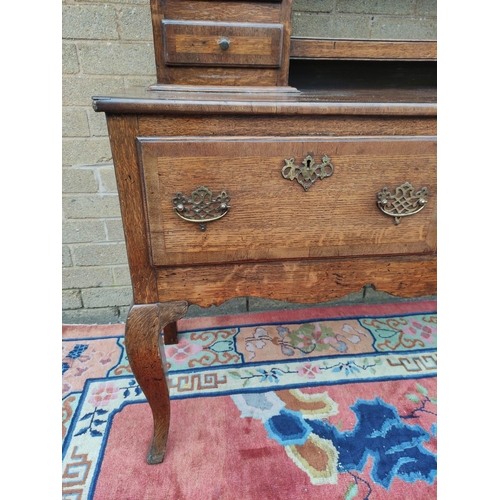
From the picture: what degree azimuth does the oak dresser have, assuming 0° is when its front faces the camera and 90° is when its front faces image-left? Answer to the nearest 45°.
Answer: approximately 0°
